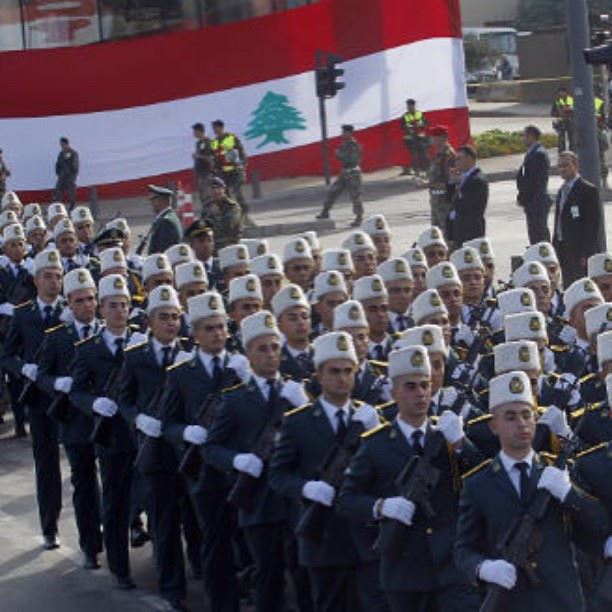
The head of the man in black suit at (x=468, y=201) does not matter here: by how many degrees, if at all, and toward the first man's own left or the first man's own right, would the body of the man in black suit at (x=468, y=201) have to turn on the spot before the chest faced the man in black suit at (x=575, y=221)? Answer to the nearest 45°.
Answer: approximately 135° to the first man's own left

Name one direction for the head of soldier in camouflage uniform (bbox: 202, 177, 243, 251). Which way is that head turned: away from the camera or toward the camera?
toward the camera

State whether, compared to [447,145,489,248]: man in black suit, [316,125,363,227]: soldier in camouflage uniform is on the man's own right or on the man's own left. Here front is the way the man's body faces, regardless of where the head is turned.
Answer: on the man's own right

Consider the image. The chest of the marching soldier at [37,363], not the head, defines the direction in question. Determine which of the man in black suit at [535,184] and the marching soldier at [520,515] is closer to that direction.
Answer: the marching soldier

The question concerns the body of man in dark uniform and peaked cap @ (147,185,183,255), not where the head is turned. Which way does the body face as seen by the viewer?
to the viewer's left

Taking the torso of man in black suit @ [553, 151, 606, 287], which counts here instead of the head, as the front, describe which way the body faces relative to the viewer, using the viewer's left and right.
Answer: facing the viewer and to the left of the viewer

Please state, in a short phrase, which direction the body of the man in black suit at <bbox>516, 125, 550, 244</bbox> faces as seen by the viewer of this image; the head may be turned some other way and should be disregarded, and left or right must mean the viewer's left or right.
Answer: facing to the left of the viewer

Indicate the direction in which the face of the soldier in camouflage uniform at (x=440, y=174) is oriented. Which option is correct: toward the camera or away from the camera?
toward the camera

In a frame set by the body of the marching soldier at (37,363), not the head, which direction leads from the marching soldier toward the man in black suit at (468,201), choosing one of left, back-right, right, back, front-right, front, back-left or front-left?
left

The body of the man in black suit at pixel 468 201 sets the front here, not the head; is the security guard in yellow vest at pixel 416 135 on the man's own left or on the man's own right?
on the man's own right
